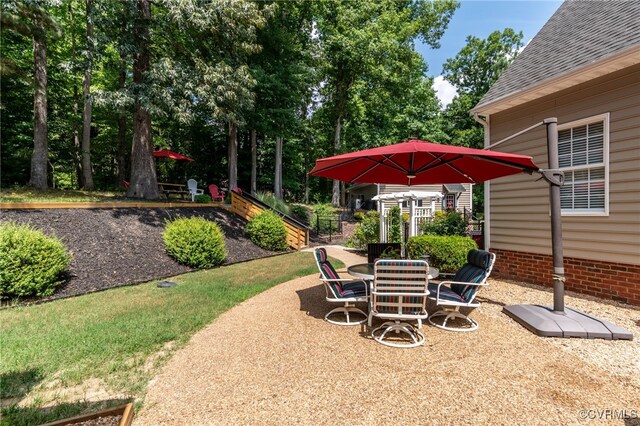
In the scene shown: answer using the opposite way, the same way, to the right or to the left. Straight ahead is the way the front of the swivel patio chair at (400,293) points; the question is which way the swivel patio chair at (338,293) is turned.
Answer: to the right

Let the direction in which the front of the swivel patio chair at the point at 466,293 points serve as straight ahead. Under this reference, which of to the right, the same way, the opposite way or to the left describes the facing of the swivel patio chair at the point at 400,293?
to the right

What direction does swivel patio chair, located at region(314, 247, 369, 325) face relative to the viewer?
to the viewer's right

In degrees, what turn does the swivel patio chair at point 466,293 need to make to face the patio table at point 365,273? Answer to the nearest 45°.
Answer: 0° — it already faces it

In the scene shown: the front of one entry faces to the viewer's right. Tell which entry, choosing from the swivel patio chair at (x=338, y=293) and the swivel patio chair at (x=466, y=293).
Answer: the swivel patio chair at (x=338, y=293)

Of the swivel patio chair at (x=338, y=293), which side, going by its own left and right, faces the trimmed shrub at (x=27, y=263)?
back

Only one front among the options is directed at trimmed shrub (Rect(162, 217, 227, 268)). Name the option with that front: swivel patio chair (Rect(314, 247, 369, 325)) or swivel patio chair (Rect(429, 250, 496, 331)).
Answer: swivel patio chair (Rect(429, 250, 496, 331))

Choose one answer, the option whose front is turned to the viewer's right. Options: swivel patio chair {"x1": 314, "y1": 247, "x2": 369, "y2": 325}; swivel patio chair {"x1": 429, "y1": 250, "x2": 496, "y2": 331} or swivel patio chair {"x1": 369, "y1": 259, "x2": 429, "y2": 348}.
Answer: swivel patio chair {"x1": 314, "y1": 247, "x2": 369, "y2": 325}

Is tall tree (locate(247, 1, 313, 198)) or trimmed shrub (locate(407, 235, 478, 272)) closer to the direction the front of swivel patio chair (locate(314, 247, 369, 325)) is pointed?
the trimmed shrub

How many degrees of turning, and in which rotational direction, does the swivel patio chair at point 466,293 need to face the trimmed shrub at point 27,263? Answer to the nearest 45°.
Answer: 0° — it already faces it

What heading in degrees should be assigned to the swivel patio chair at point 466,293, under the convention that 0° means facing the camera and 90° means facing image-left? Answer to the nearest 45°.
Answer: approximately 90°

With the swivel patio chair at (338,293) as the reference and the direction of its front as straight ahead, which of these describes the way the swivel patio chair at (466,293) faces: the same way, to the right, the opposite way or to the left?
the opposite way

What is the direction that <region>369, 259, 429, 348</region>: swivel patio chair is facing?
away from the camera

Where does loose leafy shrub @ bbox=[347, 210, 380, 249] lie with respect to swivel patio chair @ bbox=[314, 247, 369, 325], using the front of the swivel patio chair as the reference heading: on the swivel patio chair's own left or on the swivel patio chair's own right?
on the swivel patio chair's own left

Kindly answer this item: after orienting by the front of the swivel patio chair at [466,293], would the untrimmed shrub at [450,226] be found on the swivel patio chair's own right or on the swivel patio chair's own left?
on the swivel patio chair's own right

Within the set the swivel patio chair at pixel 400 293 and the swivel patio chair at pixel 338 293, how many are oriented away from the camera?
1
